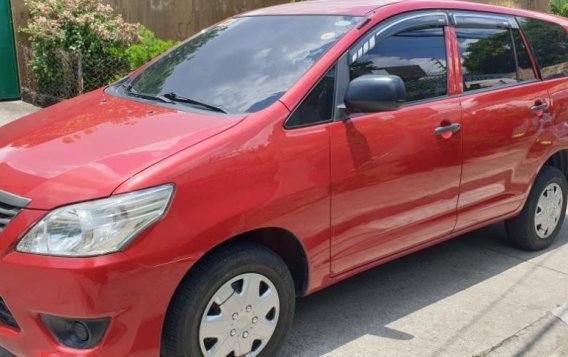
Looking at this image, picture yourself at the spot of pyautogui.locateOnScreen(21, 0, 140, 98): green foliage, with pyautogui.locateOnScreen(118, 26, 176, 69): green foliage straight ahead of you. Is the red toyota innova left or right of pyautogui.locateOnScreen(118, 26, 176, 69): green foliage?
right

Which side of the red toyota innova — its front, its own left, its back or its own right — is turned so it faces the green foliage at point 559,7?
back

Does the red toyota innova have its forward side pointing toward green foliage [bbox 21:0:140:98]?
no

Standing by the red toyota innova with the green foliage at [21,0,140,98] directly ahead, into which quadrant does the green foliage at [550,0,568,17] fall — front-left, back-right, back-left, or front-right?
front-right

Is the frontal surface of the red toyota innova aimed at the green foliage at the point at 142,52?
no
